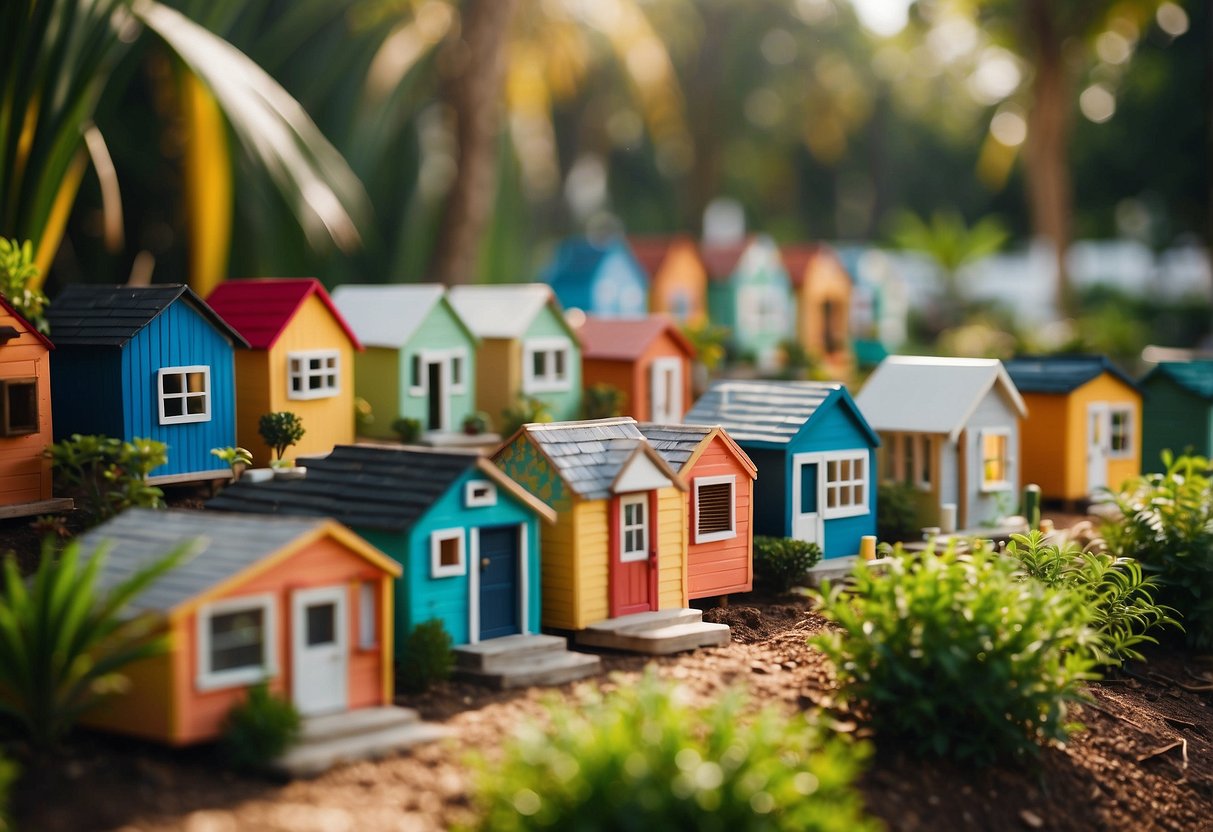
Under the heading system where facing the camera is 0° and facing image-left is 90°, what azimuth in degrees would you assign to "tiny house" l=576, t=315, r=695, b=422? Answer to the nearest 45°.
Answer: approximately 315°

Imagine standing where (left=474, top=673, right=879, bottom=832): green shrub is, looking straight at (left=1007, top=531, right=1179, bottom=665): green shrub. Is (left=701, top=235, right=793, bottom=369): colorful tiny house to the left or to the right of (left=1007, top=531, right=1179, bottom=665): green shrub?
left

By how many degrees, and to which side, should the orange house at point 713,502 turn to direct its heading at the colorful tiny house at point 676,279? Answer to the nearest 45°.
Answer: approximately 135° to its left

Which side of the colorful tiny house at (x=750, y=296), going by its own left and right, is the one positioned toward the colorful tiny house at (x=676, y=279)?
right

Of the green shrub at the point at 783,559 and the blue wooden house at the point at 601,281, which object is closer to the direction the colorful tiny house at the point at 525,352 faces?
the green shrub

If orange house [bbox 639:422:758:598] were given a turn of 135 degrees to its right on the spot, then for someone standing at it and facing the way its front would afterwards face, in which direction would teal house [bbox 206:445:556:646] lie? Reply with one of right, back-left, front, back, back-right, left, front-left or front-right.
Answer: front-left

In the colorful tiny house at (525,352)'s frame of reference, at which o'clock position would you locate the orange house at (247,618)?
The orange house is roughly at 2 o'clock from the colorful tiny house.

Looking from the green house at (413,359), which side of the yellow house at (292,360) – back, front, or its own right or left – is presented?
left
